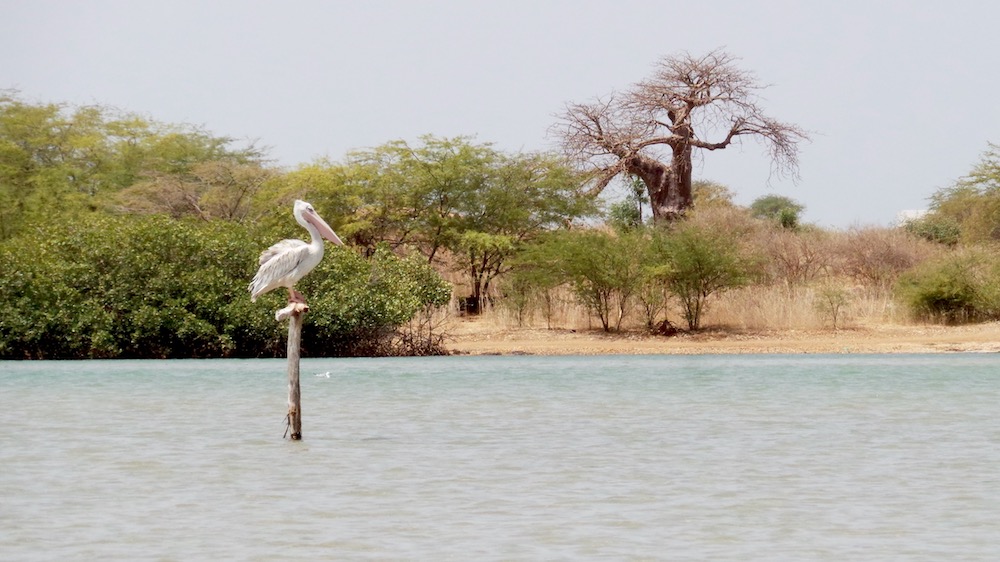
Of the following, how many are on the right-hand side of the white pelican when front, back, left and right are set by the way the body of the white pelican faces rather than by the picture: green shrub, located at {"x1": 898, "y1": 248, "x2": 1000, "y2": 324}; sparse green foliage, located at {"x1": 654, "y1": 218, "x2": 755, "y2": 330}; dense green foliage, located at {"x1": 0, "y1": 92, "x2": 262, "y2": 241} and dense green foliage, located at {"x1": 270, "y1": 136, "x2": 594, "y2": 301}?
0

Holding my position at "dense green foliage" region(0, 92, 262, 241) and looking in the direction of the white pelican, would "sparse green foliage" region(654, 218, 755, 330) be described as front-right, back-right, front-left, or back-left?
front-left

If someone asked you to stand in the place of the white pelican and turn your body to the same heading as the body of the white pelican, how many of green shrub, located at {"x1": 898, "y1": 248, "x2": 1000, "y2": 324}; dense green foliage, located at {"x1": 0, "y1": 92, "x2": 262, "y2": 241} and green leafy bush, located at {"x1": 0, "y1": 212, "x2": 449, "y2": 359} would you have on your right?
0

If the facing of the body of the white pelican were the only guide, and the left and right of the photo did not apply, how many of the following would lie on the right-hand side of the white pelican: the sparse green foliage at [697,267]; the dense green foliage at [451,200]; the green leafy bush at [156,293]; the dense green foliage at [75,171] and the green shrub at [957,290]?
0

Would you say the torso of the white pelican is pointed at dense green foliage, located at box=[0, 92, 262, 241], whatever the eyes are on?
no

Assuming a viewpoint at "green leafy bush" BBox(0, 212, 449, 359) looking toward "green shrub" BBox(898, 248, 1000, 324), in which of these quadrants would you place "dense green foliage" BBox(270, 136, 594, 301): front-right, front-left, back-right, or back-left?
front-left

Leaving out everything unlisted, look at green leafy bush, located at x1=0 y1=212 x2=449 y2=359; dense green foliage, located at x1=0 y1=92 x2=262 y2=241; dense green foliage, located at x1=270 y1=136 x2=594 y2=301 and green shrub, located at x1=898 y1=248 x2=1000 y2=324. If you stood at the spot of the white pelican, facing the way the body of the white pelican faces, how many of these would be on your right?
0

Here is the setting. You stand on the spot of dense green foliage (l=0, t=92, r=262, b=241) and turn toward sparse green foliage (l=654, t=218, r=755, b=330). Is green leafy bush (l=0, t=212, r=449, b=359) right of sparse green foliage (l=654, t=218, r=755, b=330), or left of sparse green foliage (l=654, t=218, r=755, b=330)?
right

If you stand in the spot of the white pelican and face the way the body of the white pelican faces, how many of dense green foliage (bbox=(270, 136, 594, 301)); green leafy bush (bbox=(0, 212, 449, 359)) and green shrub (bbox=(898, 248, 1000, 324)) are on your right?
0

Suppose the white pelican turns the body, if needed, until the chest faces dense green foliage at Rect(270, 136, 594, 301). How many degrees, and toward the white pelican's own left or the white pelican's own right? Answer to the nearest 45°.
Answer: approximately 90° to the white pelican's own left

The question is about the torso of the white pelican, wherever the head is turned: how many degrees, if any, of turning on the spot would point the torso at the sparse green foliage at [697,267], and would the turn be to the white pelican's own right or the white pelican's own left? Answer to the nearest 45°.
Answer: approximately 45° to the white pelican's own left

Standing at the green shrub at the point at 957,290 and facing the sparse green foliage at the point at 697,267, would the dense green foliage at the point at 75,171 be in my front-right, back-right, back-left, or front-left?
front-right

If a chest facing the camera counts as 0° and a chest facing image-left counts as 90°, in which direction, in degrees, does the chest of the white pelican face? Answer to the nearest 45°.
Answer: approximately 270°

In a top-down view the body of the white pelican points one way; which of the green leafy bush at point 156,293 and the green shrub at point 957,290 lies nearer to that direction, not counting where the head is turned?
the green shrub

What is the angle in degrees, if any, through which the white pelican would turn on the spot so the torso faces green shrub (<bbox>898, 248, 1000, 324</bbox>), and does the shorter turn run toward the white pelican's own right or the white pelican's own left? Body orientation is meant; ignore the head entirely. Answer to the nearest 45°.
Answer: approximately 45° to the white pelican's own left

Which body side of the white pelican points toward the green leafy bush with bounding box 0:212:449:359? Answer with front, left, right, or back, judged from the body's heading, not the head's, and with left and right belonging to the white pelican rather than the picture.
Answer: left
